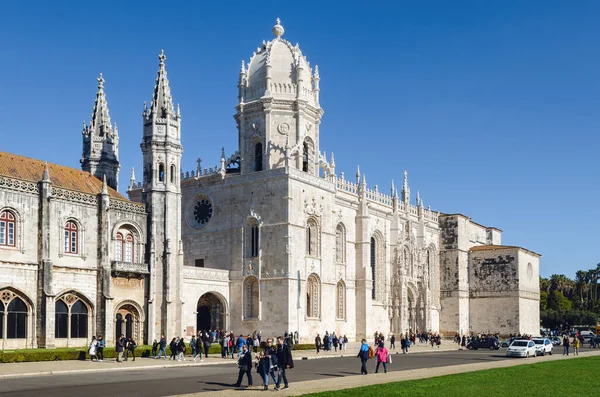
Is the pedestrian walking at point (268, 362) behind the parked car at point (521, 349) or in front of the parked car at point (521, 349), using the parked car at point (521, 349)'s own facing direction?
in front

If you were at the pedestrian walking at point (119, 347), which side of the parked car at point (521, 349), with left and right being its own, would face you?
front

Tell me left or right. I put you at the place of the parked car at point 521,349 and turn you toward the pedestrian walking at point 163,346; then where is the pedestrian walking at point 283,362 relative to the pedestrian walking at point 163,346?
left

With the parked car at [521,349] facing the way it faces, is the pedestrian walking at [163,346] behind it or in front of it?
in front

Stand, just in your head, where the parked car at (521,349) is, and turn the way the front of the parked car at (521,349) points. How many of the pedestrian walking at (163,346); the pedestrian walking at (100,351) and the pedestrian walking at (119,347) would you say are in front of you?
3

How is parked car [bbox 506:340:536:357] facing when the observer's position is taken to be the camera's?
facing the viewer and to the left of the viewer

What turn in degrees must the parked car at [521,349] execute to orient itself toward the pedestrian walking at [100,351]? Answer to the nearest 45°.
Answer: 0° — it already faces them
